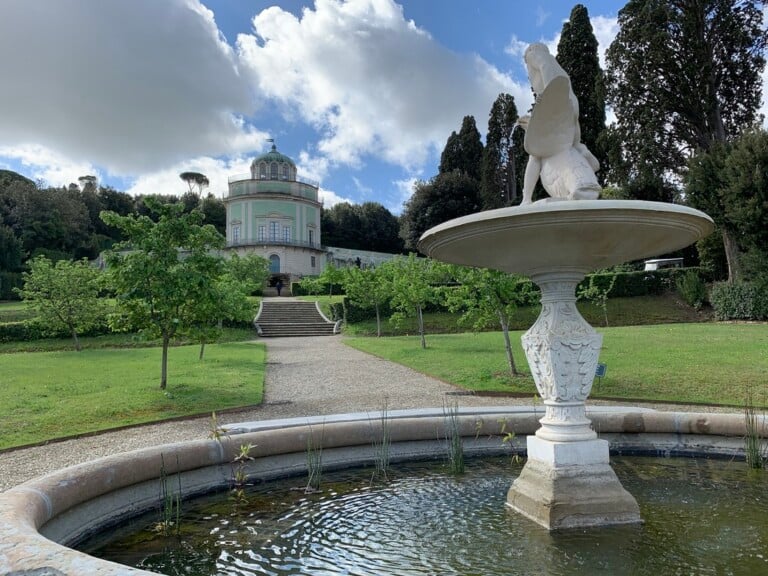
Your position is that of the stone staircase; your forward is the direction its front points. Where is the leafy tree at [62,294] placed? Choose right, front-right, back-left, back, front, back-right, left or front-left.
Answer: front-right

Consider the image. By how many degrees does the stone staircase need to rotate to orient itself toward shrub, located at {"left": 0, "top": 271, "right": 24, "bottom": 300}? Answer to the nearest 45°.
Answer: approximately 135° to its right

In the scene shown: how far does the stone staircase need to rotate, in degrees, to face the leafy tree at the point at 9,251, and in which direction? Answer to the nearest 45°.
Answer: approximately 135° to its right

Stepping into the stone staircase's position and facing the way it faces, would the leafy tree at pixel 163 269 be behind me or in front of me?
in front

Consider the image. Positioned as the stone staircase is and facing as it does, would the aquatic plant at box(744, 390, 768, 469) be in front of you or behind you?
in front

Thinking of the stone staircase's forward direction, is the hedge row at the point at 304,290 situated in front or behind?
behind

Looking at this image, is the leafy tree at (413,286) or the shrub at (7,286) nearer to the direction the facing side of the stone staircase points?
the leafy tree

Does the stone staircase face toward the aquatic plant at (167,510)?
yes

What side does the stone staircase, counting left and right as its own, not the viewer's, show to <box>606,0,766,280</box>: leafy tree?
left

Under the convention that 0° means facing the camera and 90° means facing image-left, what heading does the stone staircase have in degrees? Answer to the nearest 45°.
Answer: approximately 0°

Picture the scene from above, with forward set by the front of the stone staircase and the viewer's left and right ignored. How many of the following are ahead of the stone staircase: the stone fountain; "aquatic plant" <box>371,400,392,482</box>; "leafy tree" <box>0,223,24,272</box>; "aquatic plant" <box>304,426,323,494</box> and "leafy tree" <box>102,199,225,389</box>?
4

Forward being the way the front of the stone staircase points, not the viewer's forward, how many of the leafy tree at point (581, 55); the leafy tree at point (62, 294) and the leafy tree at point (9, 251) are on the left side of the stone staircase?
1

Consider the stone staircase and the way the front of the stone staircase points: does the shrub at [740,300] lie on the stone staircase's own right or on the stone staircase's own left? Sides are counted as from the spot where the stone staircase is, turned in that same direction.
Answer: on the stone staircase's own left

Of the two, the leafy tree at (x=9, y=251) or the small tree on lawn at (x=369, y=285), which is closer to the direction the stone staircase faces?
the small tree on lawn

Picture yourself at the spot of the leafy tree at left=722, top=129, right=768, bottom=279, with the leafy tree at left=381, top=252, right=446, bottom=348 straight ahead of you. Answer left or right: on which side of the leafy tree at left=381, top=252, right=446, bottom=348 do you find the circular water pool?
left
